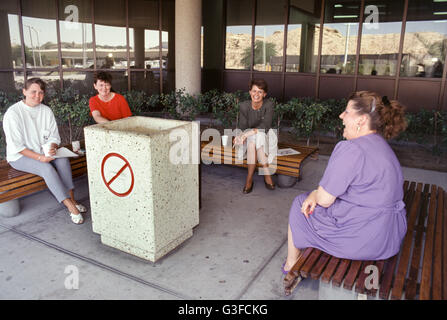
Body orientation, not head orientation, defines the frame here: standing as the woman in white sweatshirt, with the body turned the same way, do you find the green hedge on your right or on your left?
on your left

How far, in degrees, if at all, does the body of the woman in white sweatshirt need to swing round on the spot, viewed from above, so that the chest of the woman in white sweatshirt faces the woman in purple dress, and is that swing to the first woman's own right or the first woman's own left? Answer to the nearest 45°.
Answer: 0° — they already face them

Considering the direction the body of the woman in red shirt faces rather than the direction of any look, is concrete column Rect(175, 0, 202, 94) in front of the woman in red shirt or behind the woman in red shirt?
behind

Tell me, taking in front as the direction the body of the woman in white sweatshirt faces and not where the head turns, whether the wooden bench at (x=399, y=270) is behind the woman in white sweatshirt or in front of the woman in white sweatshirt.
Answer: in front

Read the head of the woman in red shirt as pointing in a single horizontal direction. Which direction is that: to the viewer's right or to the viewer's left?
to the viewer's right

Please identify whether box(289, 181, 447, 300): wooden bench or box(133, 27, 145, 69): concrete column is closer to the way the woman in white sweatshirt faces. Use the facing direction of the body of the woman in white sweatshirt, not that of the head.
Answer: the wooden bench

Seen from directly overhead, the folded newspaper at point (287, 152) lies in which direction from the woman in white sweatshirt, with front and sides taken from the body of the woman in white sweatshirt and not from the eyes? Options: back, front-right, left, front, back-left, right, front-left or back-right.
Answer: front-left

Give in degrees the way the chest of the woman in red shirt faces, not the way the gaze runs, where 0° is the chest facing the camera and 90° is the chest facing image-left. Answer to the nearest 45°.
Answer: approximately 0°

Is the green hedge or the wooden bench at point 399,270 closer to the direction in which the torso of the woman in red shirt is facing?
the wooden bench

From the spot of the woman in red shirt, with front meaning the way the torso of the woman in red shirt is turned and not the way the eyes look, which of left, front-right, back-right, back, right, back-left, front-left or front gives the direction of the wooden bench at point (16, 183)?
front-right

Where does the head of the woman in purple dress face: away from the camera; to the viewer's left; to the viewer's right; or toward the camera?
to the viewer's left

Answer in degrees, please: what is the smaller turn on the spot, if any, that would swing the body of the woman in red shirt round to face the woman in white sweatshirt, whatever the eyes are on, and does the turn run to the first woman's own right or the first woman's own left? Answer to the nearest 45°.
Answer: approximately 45° to the first woman's own right

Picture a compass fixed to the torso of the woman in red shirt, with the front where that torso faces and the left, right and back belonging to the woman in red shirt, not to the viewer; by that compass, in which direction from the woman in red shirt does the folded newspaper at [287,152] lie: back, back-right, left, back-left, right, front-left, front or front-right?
left

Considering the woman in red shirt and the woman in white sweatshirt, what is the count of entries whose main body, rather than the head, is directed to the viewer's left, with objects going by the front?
0

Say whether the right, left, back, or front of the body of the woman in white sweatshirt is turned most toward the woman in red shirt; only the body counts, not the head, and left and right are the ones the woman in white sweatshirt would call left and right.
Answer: left

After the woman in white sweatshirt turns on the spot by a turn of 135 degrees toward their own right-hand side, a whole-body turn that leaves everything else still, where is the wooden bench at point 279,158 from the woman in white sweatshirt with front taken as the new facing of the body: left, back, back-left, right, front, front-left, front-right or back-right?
back
